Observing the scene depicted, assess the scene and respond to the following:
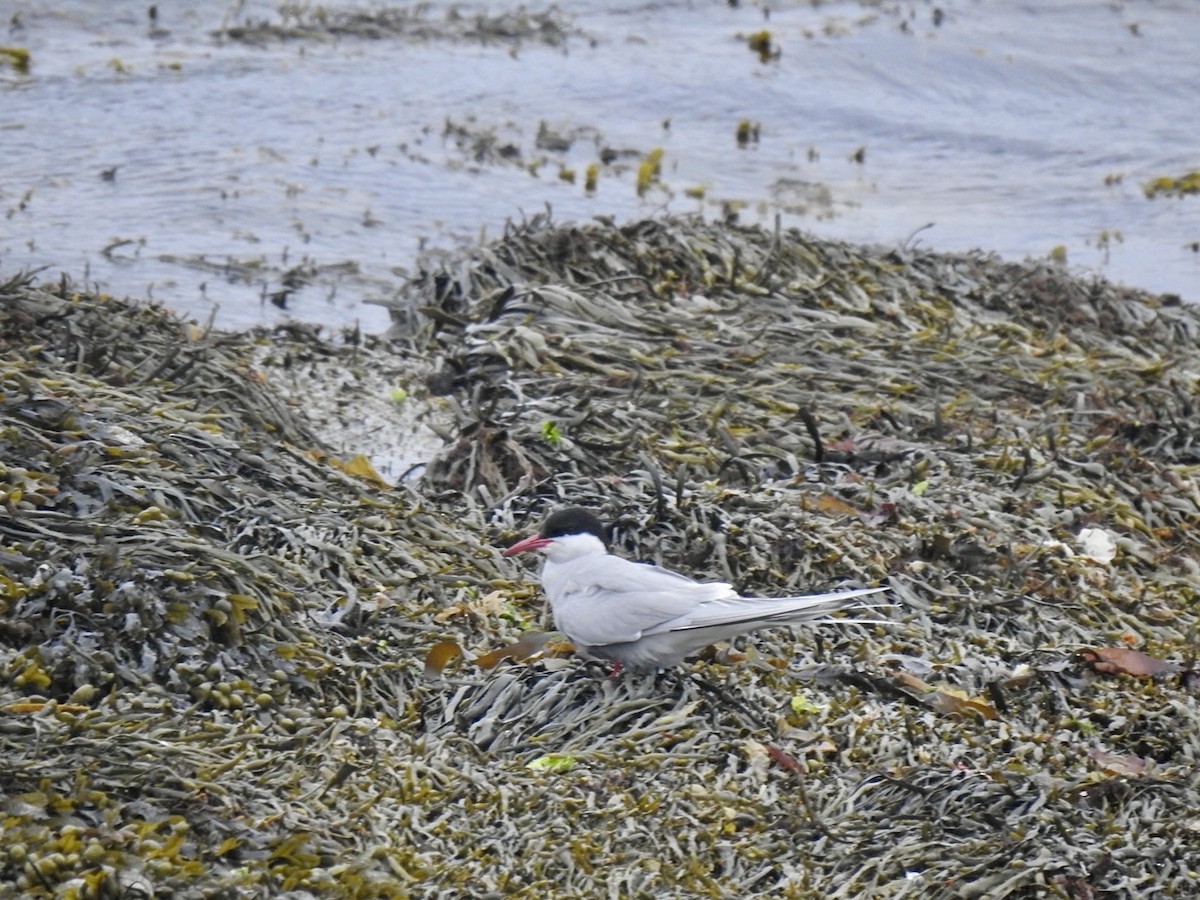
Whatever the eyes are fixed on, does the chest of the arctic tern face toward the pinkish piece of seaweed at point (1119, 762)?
no

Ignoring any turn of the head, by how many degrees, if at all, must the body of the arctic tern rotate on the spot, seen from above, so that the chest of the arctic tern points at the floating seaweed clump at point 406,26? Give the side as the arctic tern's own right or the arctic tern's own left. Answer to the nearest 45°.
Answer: approximately 90° to the arctic tern's own right

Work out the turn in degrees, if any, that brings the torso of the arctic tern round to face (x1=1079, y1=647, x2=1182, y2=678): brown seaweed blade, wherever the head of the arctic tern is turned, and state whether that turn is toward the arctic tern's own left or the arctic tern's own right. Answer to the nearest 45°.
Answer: approximately 180°

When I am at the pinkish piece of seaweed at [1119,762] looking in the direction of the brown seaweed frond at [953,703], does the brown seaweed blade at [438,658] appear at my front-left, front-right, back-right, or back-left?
front-left

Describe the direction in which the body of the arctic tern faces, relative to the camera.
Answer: to the viewer's left

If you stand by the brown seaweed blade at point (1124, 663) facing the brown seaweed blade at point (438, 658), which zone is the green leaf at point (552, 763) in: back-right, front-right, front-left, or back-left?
front-left

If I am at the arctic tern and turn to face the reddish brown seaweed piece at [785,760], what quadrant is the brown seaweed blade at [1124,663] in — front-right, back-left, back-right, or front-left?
front-left

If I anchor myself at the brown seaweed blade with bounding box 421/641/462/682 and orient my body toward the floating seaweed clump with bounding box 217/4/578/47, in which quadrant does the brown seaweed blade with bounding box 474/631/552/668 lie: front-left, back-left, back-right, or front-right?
front-right

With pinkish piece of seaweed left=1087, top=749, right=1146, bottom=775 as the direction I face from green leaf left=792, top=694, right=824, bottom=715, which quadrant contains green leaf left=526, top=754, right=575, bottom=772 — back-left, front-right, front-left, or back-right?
back-right

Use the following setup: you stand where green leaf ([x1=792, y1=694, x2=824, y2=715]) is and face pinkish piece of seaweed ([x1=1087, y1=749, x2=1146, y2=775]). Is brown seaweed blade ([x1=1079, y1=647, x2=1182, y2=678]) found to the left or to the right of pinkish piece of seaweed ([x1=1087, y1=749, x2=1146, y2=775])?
left

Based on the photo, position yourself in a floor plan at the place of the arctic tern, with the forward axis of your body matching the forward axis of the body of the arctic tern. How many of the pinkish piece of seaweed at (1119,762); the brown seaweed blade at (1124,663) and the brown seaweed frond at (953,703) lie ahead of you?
0
